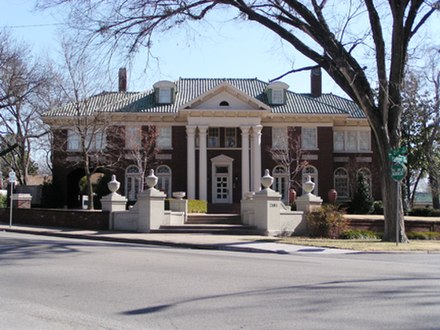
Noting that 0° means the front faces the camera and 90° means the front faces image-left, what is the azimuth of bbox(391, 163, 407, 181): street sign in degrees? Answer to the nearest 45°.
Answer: approximately 0°

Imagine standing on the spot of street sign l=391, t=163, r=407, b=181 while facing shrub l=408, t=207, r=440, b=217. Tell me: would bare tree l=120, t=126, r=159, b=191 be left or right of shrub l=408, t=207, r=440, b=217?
left

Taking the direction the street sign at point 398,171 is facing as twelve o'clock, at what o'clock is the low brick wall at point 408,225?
The low brick wall is roughly at 6 o'clock from the street sign.

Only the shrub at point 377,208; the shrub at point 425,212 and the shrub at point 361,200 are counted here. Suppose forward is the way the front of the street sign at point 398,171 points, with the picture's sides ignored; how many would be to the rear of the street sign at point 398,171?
3

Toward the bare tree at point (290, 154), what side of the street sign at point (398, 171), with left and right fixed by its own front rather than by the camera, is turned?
back

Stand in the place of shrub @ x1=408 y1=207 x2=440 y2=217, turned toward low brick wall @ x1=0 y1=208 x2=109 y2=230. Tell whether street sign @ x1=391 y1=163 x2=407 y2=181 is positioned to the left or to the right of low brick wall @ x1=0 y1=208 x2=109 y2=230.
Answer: left

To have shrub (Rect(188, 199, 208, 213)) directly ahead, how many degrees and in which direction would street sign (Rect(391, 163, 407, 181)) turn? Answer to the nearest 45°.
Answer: approximately 135° to its right

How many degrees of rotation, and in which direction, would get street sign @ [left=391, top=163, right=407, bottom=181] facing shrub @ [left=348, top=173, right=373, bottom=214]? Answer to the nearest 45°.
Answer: approximately 180°

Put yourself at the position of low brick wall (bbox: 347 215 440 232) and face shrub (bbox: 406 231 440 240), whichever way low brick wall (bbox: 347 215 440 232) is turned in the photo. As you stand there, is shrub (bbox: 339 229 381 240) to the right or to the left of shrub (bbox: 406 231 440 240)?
right

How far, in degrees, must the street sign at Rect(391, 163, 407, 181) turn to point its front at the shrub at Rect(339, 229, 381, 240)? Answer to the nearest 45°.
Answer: approximately 135° to its right

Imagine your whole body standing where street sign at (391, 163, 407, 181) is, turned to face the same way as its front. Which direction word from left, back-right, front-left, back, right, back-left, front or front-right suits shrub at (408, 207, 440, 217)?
back
